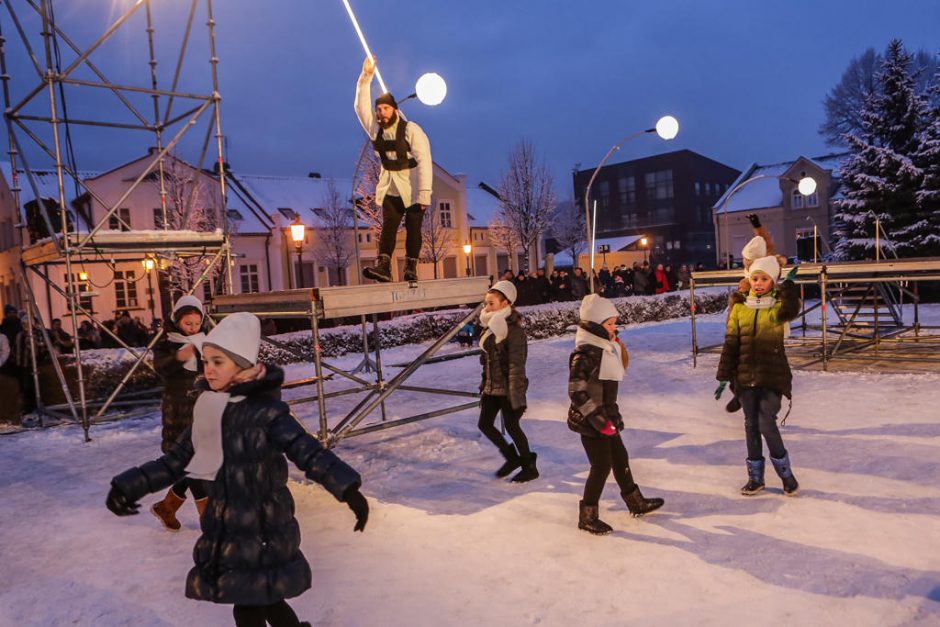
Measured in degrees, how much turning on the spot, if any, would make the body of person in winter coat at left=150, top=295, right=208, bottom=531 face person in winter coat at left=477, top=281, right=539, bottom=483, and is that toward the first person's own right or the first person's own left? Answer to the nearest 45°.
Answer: approximately 45° to the first person's own left

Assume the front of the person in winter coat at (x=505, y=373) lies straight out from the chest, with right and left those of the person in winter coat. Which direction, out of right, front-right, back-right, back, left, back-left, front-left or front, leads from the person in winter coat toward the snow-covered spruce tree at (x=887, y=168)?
back

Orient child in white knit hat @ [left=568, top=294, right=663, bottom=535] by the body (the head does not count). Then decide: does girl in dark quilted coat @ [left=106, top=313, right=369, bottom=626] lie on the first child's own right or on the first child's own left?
on the first child's own right

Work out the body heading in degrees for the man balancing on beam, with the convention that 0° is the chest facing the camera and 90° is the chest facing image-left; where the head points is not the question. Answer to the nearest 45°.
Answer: approximately 45°

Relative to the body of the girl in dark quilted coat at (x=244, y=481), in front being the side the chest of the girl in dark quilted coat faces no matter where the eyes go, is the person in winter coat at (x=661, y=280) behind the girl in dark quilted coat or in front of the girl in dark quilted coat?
behind

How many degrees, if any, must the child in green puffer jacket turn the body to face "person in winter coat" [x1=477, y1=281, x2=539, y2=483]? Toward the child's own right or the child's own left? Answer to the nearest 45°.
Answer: approximately 90° to the child's own right

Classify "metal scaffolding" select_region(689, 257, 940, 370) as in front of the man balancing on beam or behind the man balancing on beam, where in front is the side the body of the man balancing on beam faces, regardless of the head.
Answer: behind

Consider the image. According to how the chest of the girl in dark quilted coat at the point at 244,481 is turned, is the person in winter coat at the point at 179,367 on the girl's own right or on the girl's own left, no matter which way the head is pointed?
on the girl's own right
